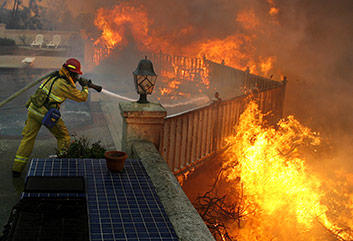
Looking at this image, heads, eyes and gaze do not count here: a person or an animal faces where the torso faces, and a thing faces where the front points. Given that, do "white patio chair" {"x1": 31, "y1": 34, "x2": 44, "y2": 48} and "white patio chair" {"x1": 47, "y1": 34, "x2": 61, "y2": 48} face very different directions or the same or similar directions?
same or similar directions

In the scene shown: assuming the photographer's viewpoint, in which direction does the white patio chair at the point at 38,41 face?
facing the viewer and to the left of the viewer

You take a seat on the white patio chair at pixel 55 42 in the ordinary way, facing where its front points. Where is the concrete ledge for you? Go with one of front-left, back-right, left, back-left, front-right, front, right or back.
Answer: front-left

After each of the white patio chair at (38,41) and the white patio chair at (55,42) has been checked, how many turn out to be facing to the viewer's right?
0

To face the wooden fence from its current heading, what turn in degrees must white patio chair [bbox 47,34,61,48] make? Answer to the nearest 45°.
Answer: approximately 45° to its left

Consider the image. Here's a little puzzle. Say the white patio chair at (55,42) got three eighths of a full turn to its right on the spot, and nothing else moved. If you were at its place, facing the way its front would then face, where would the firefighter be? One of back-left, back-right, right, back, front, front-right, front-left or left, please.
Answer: back

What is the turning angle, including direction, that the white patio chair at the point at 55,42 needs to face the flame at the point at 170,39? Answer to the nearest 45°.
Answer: approximately 90° to its left

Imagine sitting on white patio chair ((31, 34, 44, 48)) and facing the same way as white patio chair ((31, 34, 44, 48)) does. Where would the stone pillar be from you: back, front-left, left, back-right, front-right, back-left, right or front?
front-left

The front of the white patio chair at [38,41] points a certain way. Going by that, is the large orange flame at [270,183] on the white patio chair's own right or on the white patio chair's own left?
on the white patio chair's own left

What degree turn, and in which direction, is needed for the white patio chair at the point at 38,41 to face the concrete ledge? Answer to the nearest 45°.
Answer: approximately 45° to its left

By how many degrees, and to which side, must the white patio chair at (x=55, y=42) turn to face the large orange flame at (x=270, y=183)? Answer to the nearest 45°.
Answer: approximately 45° to its left

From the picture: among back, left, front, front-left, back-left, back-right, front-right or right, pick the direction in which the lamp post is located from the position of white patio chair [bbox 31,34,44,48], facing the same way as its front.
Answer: front-left

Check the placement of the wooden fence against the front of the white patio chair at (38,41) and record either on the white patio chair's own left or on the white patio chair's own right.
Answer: on the white patio chair's own left

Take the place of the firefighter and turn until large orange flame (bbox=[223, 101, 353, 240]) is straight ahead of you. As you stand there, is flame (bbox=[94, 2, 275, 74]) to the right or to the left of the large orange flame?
left

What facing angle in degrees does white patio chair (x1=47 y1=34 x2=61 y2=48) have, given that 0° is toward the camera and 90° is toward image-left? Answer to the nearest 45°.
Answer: approximately 45°

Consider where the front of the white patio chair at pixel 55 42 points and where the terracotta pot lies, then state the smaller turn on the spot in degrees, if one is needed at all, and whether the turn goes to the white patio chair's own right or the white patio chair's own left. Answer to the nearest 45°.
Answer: approximately 45° to the white patio chair's own left
